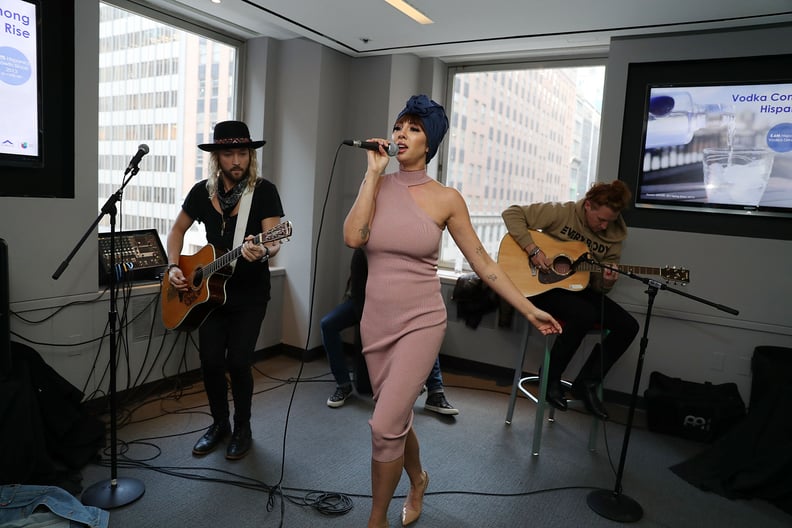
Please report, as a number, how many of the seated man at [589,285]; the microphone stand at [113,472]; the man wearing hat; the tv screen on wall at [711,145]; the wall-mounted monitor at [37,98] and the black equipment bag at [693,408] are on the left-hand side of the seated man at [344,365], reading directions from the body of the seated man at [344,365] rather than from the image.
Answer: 3

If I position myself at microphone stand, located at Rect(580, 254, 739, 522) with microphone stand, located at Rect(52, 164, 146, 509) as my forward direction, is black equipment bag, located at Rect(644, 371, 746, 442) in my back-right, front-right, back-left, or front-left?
back-right

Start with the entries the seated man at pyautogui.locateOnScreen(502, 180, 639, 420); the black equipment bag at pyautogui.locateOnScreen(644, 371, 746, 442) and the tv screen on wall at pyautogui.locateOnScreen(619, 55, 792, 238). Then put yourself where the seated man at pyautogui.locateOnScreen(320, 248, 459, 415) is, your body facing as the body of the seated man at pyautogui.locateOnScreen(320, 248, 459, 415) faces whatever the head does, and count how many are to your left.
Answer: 3

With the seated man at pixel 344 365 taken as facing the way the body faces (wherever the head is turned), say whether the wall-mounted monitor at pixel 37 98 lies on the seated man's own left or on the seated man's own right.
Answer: on the seated man's own right

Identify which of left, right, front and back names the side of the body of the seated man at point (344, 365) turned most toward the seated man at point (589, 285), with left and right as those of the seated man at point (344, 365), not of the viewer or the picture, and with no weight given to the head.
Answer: left

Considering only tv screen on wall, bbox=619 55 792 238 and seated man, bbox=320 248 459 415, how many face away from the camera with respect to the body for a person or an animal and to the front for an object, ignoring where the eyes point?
0

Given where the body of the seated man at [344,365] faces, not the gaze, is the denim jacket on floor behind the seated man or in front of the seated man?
in front

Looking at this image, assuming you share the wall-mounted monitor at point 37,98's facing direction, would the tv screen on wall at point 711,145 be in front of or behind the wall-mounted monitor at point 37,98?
in front

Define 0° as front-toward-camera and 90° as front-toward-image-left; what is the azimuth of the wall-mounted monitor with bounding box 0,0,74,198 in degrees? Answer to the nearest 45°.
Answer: approximately 315°

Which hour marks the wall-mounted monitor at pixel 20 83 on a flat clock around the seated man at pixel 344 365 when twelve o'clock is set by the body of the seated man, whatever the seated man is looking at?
The wall-mounted monitor is roughly at 2 o'clock from the seated man.

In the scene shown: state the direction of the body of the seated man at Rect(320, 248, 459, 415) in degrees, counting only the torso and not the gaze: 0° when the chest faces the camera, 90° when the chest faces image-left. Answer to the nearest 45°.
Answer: approximately 0°

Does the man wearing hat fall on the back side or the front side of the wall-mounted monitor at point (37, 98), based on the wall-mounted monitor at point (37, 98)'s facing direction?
on the front side
